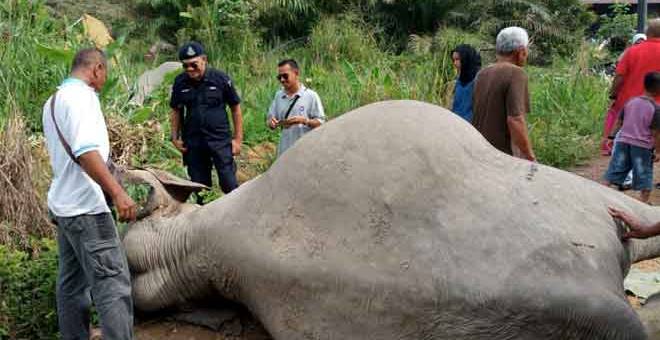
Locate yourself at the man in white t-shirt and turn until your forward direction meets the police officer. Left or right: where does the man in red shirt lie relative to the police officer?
right

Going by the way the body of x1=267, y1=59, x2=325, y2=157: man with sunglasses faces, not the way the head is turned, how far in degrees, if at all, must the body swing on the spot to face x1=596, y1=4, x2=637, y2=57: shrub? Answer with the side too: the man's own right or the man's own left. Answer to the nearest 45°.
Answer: approximately 180°

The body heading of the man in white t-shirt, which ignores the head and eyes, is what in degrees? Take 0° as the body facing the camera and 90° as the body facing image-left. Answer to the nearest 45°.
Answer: approximately 225°

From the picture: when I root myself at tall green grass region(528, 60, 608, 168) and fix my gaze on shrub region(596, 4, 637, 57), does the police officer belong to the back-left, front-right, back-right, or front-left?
back-left

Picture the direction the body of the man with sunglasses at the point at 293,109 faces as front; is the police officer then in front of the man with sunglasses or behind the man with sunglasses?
in front

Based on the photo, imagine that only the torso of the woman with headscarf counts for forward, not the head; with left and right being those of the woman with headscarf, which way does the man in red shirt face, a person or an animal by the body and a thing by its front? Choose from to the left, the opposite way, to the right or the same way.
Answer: to the right

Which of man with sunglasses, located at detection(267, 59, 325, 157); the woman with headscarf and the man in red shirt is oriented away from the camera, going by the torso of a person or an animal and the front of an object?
the man in red shirt

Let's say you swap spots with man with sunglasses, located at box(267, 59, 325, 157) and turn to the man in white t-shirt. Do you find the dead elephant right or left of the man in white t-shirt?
left
